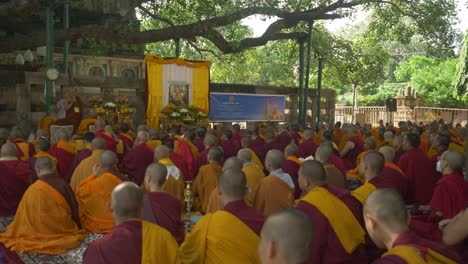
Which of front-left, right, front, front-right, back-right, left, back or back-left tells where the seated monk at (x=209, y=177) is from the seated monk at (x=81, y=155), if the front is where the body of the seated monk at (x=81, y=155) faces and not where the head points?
back-right

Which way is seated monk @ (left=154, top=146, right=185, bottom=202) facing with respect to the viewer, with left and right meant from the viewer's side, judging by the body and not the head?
facing away from the viewer and to the left of the viewer

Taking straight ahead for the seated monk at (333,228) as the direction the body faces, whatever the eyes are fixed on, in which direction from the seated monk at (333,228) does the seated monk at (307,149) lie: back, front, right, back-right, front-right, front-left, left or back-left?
front-right

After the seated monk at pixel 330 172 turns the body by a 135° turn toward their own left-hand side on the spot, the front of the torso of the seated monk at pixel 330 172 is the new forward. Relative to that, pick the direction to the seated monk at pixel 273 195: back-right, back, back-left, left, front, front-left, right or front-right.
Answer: front-right

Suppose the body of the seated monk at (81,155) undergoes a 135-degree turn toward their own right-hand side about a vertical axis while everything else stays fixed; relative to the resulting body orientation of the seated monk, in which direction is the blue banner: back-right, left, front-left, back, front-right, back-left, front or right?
left

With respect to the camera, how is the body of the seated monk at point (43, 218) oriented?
away from the camera

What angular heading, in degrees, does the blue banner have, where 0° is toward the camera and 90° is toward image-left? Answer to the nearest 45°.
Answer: approximately 0°

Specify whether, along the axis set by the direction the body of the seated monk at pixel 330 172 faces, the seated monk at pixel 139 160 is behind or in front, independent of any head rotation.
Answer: in front

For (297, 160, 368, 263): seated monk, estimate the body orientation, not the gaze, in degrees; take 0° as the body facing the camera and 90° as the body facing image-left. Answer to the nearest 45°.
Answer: approximately 135°

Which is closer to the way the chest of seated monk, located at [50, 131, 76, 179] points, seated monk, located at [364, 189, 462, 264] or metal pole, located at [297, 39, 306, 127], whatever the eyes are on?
the metal pole

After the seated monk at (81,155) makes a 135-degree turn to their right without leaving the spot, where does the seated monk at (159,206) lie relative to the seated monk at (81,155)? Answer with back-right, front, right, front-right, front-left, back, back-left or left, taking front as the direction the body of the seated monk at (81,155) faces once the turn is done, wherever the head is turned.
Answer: front-right

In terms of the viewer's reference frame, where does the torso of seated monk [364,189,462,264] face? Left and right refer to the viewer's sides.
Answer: facing away from the viewer and to the left of the viewer

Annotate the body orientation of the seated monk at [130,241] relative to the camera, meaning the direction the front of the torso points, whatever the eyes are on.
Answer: away from the camera

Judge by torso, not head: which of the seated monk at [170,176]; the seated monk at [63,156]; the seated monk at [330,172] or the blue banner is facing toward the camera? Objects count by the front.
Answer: the blue banner

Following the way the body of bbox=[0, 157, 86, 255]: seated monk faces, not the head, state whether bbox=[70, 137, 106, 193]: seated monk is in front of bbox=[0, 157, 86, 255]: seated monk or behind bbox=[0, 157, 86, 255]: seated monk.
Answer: in front
